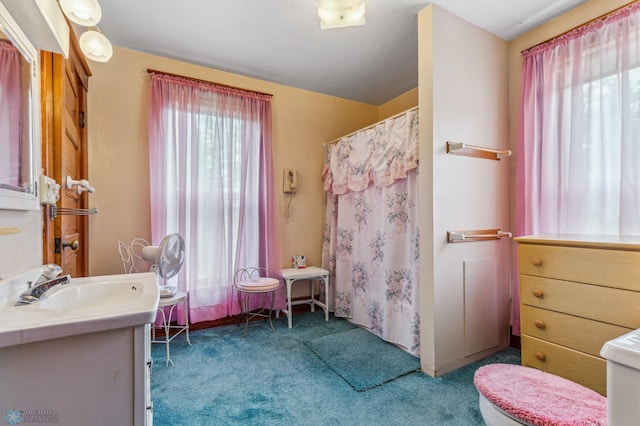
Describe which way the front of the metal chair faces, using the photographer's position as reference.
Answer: facing the viewer and to the right of the viewer

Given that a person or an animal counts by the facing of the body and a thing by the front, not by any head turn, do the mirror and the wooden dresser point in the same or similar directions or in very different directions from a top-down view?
very different directions

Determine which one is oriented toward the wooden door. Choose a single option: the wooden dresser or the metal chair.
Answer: the wooden dresser

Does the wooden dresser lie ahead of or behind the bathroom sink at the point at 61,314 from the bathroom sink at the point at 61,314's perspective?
ahead

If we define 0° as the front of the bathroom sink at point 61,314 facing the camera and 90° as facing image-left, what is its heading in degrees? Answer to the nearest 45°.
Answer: approximately 270°

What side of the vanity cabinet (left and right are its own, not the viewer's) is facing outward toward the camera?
right

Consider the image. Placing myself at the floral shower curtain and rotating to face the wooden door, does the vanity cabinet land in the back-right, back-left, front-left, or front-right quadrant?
front-left

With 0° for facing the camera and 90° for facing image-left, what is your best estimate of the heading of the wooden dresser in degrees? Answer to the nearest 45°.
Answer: approximately 45°

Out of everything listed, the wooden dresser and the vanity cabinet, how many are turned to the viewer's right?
1

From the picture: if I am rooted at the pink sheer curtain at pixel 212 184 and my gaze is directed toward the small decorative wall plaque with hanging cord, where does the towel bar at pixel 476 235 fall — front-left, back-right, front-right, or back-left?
front-right

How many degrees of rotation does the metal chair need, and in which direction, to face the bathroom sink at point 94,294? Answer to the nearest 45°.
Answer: approximately 90° to its right

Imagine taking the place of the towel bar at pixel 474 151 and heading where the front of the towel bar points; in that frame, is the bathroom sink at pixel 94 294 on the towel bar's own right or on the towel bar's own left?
on the towel bar's own right
